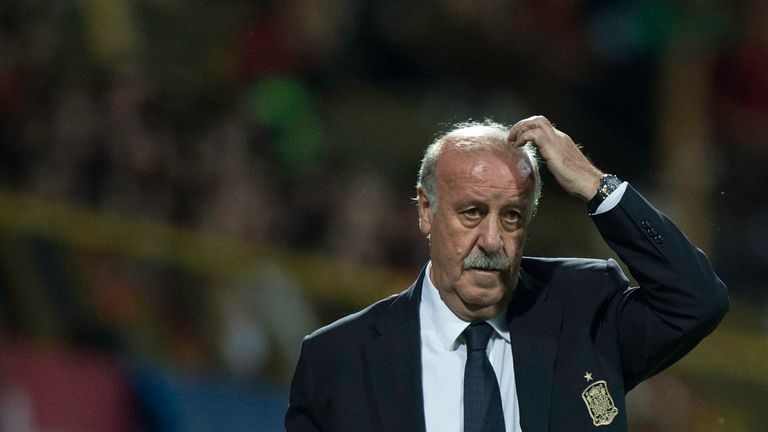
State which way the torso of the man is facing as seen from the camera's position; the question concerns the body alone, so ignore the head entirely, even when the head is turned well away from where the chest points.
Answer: toward the camera
